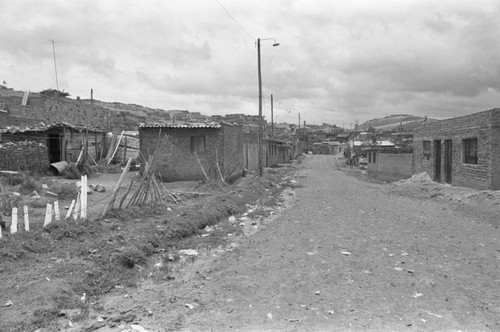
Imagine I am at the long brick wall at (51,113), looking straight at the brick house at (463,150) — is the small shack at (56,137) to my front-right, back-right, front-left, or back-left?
front-right

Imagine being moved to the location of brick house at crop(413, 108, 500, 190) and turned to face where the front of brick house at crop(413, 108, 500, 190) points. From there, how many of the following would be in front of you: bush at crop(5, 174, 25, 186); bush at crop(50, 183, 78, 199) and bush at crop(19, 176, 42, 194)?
3

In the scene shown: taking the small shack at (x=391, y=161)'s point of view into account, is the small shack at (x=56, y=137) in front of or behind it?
in front

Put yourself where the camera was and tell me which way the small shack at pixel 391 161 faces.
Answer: facing the viewer and to the left of the viewer

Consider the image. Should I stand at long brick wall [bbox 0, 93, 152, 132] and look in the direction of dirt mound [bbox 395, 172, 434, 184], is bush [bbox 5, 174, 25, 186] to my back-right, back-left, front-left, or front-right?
front-right

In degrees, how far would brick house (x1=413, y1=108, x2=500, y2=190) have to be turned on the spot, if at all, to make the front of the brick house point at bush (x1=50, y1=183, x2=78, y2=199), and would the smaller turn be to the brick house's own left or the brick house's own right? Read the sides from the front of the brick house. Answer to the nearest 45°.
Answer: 0° — it already faces it

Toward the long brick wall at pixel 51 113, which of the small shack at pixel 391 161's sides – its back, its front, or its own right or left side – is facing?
front

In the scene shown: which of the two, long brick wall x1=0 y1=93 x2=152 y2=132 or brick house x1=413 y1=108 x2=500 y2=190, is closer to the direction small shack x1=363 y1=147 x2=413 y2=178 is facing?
the long brick wall

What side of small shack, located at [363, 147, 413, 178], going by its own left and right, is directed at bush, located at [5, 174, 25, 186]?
front

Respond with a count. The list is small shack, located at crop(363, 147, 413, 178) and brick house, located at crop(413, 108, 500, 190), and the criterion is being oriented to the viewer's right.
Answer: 0

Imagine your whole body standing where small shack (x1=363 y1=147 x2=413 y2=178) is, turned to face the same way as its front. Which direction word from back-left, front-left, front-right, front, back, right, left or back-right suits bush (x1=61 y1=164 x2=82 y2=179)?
front

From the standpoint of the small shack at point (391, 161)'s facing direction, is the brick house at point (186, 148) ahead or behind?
ahead

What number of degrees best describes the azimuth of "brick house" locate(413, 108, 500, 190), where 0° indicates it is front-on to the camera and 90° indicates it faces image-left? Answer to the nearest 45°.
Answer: approximately 45°

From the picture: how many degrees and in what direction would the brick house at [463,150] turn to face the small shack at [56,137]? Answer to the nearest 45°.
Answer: approximately 45° to its right

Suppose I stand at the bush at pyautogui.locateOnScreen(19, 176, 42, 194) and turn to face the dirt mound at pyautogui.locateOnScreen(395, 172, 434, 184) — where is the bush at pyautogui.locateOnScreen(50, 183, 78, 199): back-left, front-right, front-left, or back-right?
front-right

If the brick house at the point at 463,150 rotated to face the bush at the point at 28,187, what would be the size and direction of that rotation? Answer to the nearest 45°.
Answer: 0° — it already faces it

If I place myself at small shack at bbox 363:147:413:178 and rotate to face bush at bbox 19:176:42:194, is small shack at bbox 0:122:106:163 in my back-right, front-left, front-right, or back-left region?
front-right
